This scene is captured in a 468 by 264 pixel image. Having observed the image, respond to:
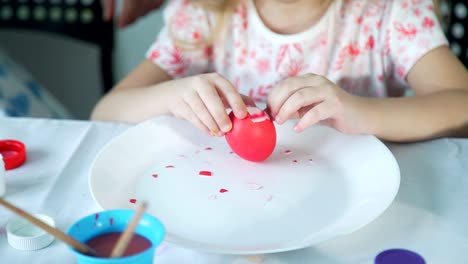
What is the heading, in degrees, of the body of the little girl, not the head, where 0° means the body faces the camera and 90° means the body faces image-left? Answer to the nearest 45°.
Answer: approximately 0°
